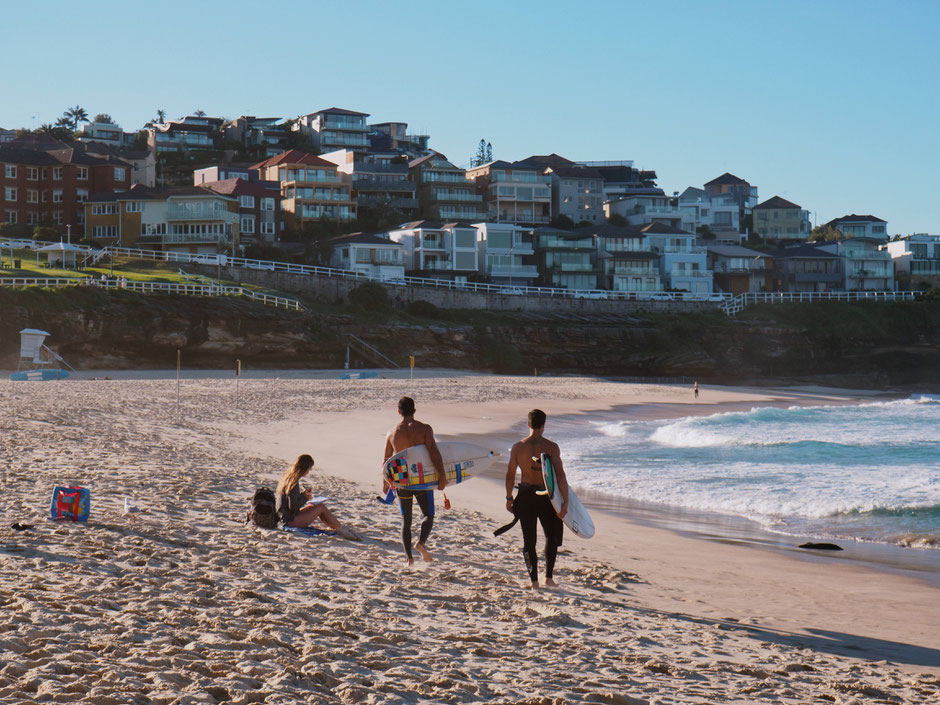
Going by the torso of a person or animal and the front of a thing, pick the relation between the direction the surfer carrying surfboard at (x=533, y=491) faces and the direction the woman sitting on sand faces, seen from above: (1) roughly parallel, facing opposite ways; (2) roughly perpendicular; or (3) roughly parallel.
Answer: roughly perpendicular

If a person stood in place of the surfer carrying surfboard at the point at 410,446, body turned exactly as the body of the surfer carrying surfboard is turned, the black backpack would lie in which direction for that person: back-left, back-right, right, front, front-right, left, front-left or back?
front-left

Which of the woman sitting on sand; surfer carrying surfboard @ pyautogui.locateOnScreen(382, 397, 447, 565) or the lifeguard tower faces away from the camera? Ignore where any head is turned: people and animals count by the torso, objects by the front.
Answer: the surfer carrying surfboard

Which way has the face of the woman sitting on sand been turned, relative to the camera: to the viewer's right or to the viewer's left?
to the viewer's right

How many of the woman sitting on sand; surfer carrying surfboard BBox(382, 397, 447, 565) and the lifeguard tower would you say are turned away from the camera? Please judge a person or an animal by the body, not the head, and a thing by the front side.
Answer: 1

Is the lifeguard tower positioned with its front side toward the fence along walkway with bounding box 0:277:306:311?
no

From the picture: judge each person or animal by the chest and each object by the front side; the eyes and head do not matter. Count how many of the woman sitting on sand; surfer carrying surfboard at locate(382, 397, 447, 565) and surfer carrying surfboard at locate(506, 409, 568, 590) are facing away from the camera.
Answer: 2

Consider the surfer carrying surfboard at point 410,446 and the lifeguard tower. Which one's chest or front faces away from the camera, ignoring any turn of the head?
the surfer carrying surfboard

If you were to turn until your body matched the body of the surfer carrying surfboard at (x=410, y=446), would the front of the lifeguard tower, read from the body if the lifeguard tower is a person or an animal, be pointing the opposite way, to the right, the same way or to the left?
to the right

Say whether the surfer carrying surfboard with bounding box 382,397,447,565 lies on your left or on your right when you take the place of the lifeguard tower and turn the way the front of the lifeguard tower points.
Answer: on your right

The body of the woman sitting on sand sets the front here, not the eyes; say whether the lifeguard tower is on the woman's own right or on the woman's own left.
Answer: on the woman's own left

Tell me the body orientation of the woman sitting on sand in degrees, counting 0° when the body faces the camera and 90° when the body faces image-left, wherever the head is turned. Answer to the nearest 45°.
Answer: approximately 270°

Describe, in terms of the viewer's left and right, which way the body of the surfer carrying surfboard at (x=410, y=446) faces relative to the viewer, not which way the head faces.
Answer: facing away from the viewer

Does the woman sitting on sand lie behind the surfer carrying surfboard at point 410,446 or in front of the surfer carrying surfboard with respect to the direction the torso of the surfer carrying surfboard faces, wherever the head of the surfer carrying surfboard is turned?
in front

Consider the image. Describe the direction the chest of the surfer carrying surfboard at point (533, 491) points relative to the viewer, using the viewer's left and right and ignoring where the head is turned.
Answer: facing away from the viewer

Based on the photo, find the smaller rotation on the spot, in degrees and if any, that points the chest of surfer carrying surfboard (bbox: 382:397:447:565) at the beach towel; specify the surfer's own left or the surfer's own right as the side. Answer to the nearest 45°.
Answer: approximately 45° to the surfer's own left
